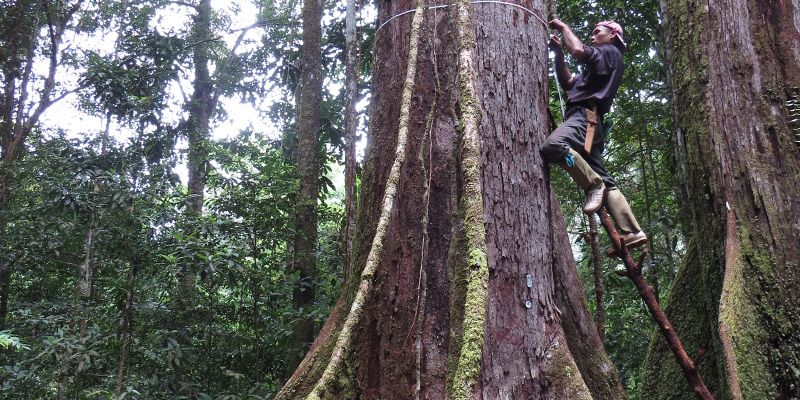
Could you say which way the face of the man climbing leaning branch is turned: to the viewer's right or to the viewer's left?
to the viewer's left

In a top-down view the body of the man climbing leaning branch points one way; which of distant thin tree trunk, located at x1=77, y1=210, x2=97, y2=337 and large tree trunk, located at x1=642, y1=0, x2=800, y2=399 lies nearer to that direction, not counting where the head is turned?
the distant thin tree trunk

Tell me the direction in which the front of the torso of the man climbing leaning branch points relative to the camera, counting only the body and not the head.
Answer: to the viewer's left

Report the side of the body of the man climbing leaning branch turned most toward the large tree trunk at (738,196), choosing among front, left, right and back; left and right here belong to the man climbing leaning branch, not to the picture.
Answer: back

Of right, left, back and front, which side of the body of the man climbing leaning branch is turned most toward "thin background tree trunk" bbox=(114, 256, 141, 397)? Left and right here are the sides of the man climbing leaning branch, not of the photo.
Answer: front

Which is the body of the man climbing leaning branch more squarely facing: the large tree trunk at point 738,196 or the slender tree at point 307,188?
the slender tree

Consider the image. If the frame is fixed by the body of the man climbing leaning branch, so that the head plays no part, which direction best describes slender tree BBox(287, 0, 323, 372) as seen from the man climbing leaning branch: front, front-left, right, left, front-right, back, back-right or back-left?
front-right
